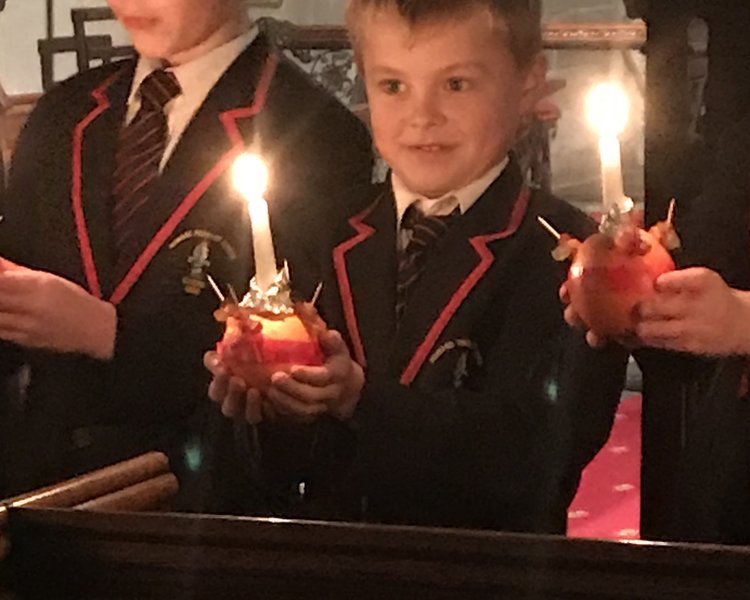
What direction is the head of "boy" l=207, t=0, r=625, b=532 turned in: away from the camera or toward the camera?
toward the camera

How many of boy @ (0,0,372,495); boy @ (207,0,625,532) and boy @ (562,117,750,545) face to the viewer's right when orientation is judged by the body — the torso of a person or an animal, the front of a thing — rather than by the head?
0

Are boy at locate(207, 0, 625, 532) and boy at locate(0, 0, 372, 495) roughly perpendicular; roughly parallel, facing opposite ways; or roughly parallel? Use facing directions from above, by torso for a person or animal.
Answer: roughly parallel

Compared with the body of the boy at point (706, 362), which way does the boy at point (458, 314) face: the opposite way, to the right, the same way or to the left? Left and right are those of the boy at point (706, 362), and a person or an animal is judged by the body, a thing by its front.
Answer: the same way

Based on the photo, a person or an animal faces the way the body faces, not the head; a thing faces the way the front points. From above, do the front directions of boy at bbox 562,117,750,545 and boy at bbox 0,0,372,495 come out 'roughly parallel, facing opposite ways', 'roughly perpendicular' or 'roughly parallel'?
roughly parallel
